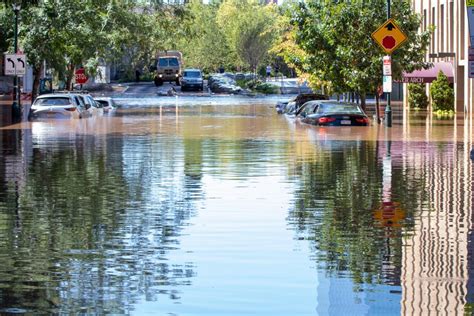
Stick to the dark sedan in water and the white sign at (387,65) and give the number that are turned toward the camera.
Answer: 1

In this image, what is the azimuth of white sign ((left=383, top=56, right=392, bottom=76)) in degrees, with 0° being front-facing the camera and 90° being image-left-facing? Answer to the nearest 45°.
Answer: approximately 0°

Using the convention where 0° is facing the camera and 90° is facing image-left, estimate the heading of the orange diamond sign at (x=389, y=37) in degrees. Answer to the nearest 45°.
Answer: approximately 0°

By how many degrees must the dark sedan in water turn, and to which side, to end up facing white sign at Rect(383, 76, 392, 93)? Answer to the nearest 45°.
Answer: approximately 90° to its right

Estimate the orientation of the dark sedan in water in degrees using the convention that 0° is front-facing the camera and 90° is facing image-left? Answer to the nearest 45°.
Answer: approximately 135°

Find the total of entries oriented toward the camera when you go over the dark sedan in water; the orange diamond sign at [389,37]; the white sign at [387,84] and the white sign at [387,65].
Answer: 3
